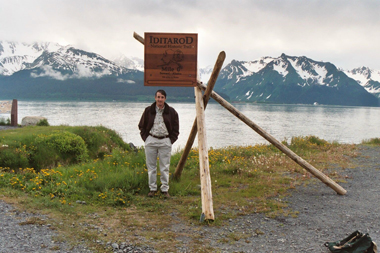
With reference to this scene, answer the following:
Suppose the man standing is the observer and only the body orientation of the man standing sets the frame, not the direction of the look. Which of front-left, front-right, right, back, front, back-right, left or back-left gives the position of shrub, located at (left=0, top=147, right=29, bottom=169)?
back-right

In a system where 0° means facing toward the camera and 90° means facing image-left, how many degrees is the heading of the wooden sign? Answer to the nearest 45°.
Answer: approximately 0°

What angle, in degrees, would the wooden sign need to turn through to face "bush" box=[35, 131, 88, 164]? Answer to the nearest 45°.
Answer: approximately 135° to its right

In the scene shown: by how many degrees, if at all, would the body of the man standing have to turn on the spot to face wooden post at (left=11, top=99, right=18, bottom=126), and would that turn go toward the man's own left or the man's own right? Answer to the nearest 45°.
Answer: approximately 135° to the man's own right

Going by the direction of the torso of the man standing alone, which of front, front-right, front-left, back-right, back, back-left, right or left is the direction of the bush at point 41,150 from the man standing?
back-right

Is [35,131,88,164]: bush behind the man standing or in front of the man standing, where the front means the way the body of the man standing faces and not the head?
behind

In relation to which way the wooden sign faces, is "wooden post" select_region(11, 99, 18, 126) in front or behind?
behind

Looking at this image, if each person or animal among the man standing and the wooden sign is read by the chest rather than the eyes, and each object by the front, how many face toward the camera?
2
